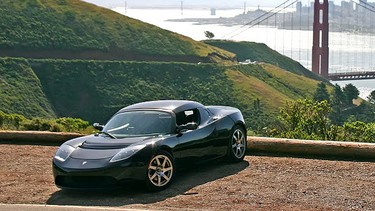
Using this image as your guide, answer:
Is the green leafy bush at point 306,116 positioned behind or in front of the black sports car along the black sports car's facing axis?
behind

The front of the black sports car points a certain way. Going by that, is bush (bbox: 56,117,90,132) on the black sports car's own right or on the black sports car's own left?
on the black sports car's own right

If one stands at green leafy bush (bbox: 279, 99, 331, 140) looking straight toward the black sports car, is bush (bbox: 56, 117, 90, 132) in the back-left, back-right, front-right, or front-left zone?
front-right

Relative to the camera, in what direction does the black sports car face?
facing the viewer and to the left of the viewer
